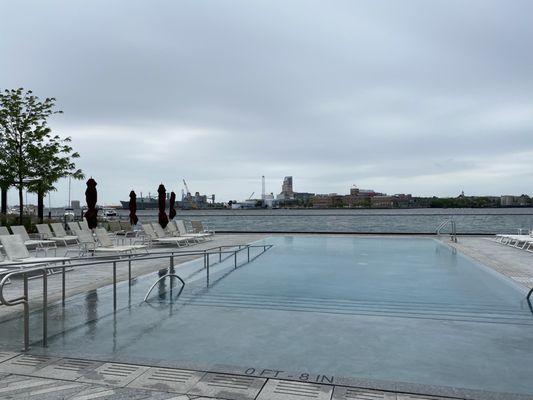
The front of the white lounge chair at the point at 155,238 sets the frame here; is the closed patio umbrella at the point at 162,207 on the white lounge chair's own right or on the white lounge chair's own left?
on the white lounge chair's own left

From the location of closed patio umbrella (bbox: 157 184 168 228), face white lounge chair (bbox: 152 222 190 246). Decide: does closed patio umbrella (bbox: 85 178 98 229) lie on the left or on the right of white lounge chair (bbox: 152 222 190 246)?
right

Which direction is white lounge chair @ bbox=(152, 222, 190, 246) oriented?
to the viewer's right

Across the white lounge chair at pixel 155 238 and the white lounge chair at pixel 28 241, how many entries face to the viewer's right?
2

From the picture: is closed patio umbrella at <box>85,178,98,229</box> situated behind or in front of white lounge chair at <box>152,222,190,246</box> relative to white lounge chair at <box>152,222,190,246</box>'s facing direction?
behind

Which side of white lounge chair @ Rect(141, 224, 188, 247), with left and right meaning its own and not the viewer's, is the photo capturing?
right

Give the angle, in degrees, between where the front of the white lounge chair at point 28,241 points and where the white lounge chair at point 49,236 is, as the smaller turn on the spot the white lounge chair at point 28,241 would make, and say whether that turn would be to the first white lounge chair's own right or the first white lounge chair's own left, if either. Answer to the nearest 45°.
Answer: approximately 90° to the first white lounge chair's own left

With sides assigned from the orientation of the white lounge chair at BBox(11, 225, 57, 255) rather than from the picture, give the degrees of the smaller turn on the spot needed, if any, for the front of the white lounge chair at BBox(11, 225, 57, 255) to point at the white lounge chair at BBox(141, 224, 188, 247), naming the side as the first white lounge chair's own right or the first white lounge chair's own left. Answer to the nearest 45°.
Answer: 0° — it already faces it

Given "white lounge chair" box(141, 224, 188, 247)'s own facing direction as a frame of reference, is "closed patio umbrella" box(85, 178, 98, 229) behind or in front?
behind

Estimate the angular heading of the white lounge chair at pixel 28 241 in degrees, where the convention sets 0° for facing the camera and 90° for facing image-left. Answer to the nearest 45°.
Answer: approximately 270°
